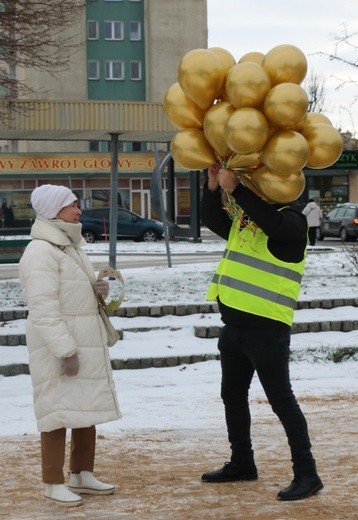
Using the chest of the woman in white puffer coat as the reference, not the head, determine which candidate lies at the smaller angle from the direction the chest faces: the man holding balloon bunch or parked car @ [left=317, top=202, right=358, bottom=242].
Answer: the man holding balloon bunch

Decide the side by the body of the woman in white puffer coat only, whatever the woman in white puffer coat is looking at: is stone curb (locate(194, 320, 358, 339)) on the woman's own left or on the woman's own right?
on the woman's own left

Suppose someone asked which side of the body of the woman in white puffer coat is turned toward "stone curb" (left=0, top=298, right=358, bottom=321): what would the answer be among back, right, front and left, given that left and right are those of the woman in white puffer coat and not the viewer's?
left

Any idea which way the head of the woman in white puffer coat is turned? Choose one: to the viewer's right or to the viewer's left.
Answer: to the viewer's right

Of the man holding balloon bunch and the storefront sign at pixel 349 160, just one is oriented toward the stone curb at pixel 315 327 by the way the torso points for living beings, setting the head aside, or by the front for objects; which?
the storefront sign

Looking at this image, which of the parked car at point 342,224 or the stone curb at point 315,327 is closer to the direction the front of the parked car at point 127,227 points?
the parked car

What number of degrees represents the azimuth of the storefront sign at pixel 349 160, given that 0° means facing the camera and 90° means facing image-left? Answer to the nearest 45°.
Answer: approximately 0°

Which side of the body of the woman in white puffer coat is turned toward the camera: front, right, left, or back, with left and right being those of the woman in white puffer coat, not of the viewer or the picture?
right

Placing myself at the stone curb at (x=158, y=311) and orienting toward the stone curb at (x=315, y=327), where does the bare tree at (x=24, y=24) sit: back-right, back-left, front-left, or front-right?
back-left

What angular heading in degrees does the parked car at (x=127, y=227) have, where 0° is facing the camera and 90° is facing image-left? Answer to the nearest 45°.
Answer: approximately 270°
